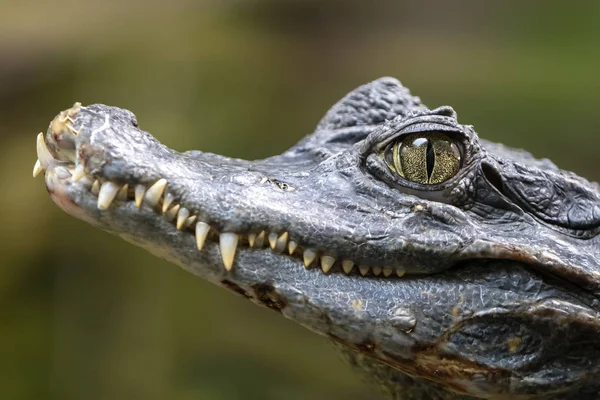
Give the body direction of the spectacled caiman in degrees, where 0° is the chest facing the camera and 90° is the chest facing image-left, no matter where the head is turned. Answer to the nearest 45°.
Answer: approximately 90°
